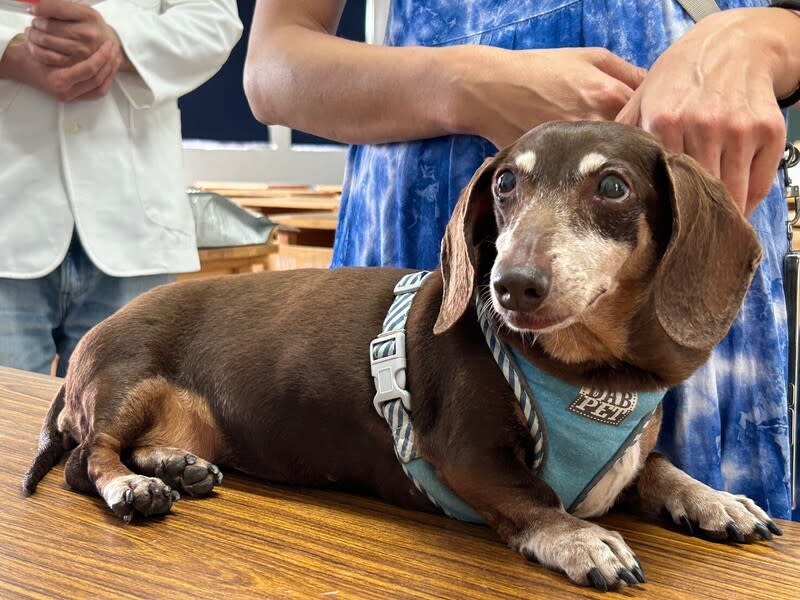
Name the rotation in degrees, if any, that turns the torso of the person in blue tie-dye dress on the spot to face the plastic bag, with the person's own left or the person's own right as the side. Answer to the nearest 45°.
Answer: approximately 135° to the person's own right

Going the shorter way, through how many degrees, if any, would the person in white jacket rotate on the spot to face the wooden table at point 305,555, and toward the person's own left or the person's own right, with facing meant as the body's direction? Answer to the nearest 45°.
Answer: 0° — they already face it

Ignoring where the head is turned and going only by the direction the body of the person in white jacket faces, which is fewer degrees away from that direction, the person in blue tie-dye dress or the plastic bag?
the person in blue tie-dye dress

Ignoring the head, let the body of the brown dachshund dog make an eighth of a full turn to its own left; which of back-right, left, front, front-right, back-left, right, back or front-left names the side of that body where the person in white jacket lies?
back-left

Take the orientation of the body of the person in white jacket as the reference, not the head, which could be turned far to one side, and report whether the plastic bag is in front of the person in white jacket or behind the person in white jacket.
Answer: behind

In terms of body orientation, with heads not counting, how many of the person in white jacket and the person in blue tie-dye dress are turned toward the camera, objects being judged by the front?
2

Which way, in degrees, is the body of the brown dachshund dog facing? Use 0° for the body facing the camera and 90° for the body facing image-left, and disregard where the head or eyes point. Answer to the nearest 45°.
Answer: approximately 315°

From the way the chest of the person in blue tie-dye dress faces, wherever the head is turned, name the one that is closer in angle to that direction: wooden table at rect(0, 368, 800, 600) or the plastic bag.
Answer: the wooden table

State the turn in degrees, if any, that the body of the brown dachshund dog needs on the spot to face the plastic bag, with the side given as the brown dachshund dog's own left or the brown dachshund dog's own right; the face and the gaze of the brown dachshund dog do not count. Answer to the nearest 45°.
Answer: approximately 135° to the brown dachshund dog's own left
